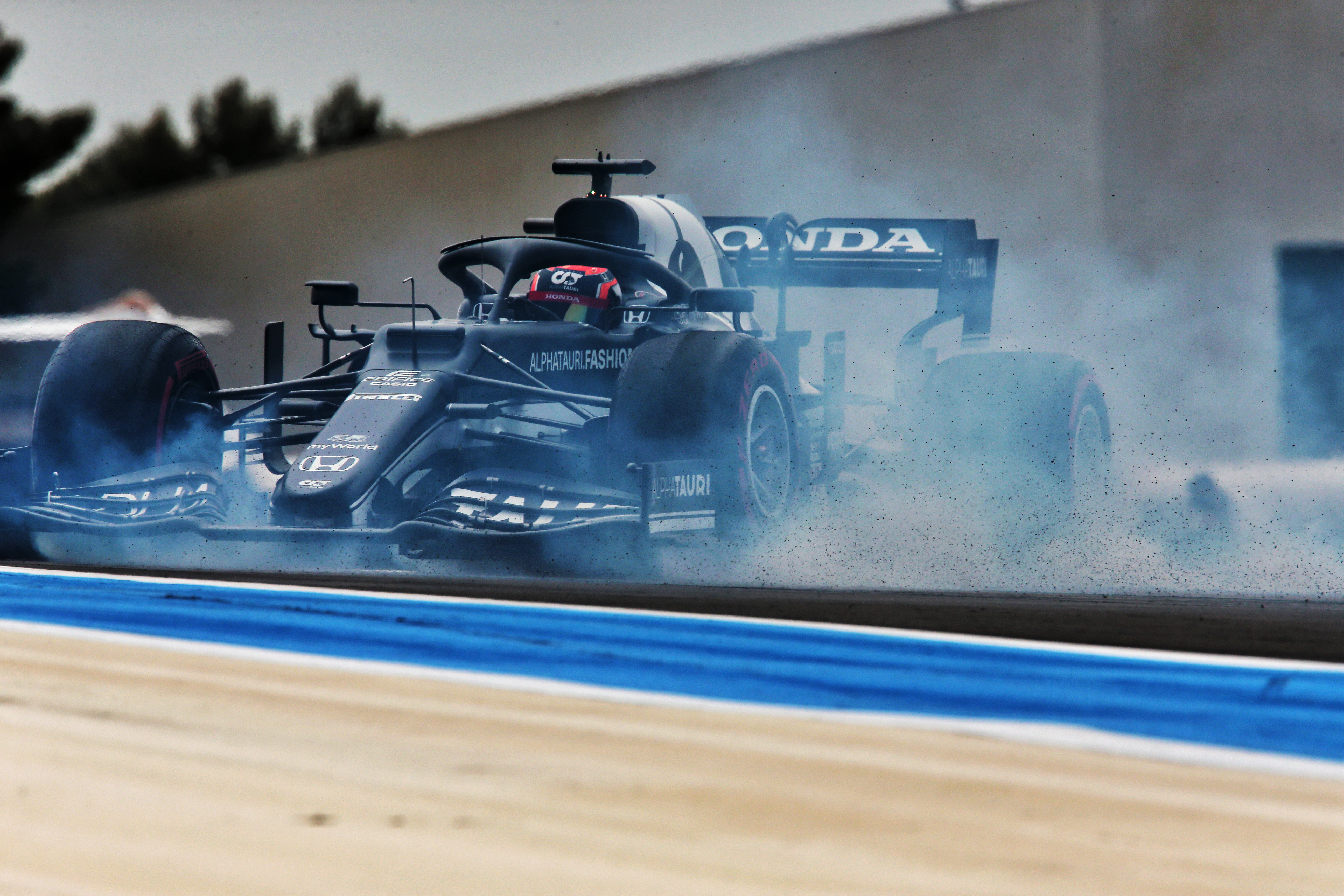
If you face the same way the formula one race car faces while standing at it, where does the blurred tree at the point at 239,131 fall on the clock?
The blurred tree is roughly at 4 o'clock from the formula one race car.

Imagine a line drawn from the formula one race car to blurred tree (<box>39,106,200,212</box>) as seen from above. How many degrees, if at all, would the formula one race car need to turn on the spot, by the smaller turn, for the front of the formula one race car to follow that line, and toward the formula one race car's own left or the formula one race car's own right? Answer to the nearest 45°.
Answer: approximately 135° to the formula one race car's own right

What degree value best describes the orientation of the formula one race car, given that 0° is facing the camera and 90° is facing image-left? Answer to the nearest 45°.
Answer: approximately 45°

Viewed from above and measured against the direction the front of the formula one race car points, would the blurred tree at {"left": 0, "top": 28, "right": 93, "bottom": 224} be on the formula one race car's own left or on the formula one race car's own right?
on the formula one race car's own right
